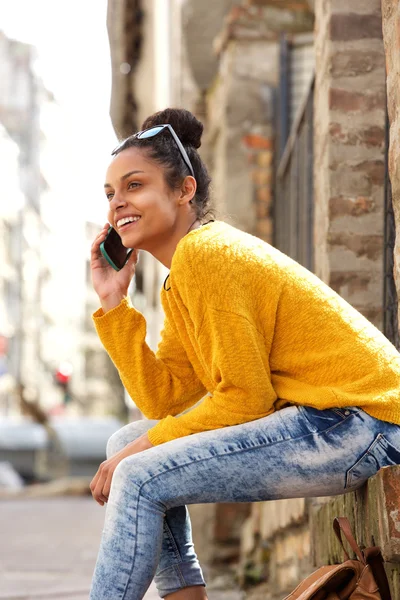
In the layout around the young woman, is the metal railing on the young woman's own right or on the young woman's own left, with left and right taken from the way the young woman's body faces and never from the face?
on the young woman's own right

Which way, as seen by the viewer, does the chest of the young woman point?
to the viewer's left
